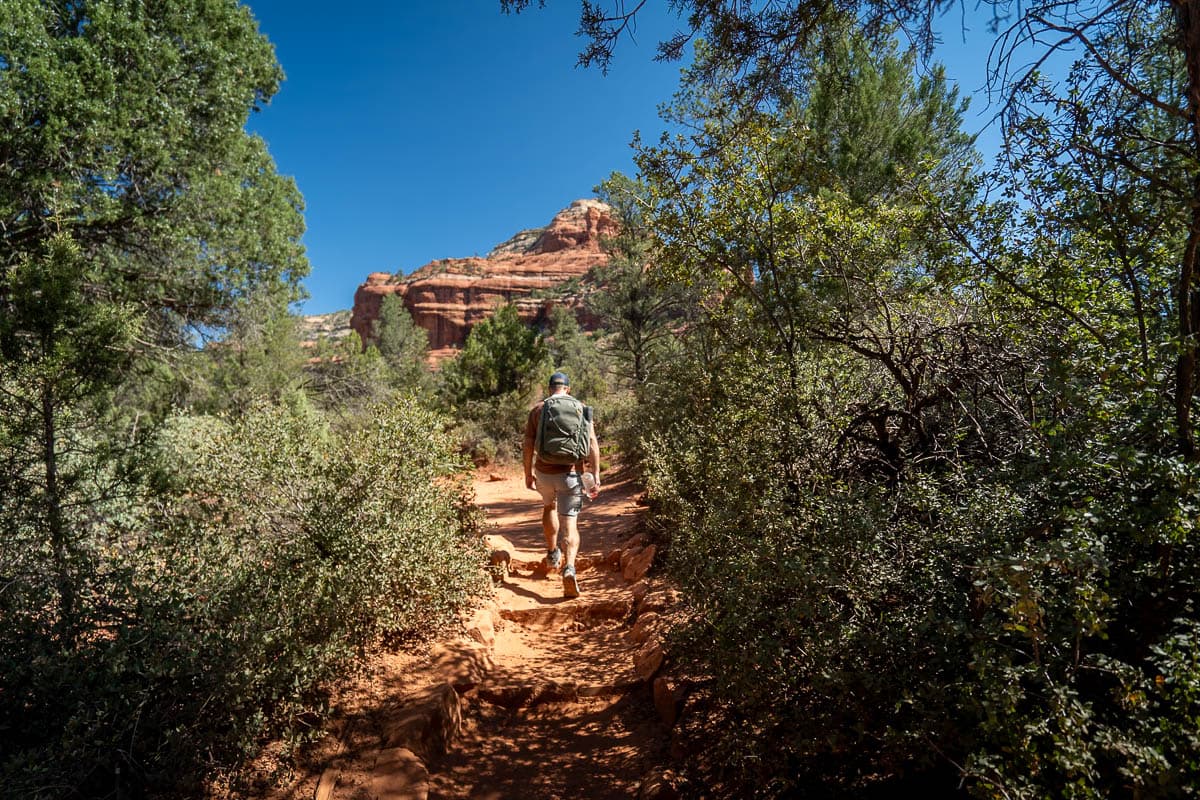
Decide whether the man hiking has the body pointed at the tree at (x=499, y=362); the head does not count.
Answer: yes

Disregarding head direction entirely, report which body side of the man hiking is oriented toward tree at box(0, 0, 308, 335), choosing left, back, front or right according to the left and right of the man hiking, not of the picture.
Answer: left

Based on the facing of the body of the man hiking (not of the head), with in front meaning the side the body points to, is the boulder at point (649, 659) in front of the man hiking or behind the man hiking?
behind

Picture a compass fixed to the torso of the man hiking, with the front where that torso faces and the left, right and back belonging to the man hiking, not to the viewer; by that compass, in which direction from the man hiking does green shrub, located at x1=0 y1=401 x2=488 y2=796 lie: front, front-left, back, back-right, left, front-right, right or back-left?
back-left

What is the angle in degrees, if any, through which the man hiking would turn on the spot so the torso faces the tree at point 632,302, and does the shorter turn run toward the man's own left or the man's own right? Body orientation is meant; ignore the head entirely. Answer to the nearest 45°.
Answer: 0° — they already face it

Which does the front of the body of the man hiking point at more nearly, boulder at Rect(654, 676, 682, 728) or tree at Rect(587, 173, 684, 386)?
the tree

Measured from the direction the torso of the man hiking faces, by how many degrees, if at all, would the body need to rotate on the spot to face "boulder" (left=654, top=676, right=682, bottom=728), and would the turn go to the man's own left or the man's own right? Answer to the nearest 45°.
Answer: approximately 180°

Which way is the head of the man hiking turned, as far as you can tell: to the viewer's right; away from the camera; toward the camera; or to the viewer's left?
away from the camera

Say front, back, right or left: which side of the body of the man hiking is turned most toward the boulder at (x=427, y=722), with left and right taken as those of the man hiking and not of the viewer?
back

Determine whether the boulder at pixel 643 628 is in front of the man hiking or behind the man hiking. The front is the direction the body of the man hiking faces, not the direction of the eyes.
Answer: behind

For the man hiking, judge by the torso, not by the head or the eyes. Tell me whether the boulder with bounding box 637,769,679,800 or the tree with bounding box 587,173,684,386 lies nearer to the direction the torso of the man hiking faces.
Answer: the tree

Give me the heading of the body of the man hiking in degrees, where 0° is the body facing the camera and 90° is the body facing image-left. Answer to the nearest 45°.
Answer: approximately 180°
